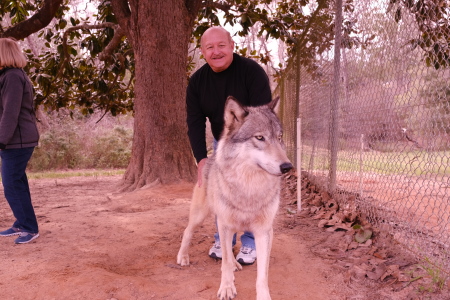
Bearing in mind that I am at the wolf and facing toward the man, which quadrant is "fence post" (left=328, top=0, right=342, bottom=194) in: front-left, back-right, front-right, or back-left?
front-right

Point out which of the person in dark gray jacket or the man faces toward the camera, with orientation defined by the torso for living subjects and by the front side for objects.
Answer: the man

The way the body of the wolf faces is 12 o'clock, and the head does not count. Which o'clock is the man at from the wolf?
The man is roughly at 7 o'clock from the wolf.

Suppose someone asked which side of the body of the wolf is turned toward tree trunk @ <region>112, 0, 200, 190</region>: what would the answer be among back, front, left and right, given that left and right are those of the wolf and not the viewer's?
back

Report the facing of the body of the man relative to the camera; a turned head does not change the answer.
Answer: toward the camera

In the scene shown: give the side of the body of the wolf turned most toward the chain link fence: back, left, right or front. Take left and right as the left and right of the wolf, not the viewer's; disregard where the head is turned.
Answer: left

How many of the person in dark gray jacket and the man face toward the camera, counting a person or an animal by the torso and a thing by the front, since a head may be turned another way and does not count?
1

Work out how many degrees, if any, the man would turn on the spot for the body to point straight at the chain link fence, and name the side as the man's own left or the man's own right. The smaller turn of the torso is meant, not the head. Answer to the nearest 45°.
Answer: approximately 90° to the man's own left

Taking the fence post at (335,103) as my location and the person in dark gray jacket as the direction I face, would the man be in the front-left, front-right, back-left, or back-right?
front-left
